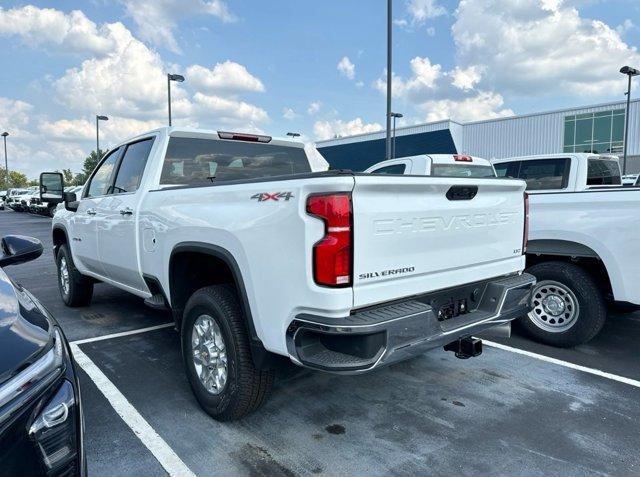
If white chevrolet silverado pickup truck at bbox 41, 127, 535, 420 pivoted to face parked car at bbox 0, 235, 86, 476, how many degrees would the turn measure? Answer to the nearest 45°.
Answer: approximately 90° to its left

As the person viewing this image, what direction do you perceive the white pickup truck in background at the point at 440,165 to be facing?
facing away from the viewer and to the left of the viewer

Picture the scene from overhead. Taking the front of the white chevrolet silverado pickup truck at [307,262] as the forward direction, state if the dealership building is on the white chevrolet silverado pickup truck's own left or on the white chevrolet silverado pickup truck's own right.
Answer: on the white chevrolet silverado pickup truck's own right

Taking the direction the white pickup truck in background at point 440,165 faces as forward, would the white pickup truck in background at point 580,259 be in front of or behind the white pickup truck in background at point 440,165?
behind

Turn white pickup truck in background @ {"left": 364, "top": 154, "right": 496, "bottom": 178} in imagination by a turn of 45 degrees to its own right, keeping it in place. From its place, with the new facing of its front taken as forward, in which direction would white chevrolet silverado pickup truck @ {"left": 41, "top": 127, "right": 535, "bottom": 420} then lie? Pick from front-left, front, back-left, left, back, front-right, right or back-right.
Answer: back

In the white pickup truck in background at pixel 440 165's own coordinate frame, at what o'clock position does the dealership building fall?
The dealership building is roughly at 2 o'clock from the white pickup truck in background.

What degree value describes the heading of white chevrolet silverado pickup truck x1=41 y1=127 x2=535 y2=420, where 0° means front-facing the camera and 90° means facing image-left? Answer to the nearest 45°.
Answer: approximately 135°

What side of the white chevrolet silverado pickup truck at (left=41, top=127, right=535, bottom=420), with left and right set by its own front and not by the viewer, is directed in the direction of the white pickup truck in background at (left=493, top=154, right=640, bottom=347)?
right
